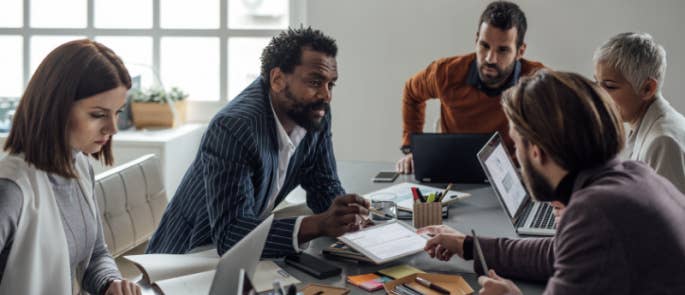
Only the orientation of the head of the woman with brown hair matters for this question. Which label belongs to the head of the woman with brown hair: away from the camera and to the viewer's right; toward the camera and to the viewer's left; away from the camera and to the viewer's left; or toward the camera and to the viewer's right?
toward the camera and to the viewer's right

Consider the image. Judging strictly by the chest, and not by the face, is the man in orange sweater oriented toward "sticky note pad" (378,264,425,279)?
yes

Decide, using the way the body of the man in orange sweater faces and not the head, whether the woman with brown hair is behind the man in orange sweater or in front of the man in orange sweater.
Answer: in front

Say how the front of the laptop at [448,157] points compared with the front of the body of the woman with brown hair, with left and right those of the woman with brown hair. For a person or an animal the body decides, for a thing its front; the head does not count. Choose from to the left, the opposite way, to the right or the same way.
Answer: to the left

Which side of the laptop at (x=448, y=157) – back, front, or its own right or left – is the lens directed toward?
back

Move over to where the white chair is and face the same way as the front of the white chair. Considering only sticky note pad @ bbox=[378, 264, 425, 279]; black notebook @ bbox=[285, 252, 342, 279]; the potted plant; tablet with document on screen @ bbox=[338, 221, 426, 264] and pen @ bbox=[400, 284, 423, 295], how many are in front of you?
4

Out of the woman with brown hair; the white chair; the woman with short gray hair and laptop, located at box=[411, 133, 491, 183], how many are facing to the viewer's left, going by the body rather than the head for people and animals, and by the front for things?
1

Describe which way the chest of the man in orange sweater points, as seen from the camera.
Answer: toward the camera

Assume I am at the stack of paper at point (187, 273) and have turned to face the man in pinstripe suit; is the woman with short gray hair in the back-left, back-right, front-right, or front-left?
front-right

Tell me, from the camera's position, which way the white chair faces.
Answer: facing the viewer and to the right of the viewer

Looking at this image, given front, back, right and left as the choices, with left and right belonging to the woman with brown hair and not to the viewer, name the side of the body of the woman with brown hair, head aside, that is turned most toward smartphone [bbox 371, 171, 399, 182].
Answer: left

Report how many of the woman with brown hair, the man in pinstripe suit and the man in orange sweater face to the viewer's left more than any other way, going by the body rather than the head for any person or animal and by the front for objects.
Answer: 0

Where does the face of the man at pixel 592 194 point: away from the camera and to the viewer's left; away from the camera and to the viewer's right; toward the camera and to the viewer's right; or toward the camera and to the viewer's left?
away from the camera and to the viewer's left

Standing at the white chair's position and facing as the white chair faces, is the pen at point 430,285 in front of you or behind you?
in front
